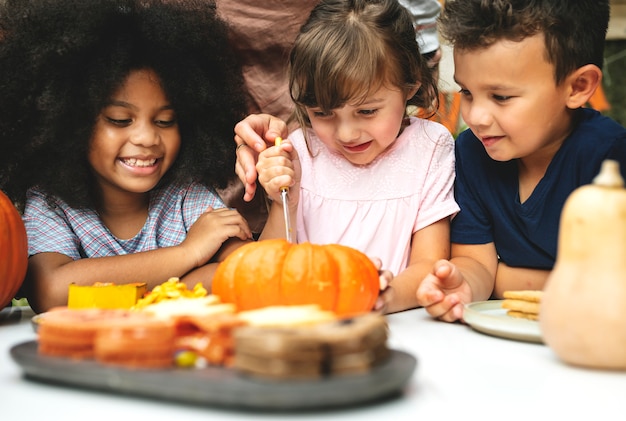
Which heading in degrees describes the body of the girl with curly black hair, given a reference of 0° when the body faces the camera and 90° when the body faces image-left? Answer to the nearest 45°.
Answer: approximately 0°

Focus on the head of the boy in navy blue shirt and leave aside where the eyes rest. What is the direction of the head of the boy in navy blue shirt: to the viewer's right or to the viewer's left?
to the viewer's left

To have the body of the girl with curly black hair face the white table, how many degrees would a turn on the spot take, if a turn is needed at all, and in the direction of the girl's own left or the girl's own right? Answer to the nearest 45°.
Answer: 0° — they already face it

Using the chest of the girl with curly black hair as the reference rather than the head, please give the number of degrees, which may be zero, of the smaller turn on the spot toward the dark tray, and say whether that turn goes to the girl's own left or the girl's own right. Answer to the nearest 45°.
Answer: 0° — they already face it

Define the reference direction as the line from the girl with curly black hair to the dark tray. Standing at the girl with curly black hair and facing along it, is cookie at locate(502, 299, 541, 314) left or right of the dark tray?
left

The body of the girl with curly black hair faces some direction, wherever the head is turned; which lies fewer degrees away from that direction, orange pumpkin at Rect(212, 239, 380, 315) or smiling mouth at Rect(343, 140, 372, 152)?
the orange pumpkin

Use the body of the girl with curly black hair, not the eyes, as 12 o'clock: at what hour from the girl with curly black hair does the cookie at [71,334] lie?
The cookie is roughly at 12 o'clock from the girl with curly black hair.

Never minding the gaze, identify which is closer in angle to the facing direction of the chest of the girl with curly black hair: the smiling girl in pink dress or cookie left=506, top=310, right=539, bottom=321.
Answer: the cookie

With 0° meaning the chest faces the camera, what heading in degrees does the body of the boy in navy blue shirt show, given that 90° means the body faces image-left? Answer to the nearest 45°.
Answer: approximately 45°

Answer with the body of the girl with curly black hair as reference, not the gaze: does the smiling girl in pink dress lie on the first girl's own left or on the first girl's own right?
on the first girl's own left
